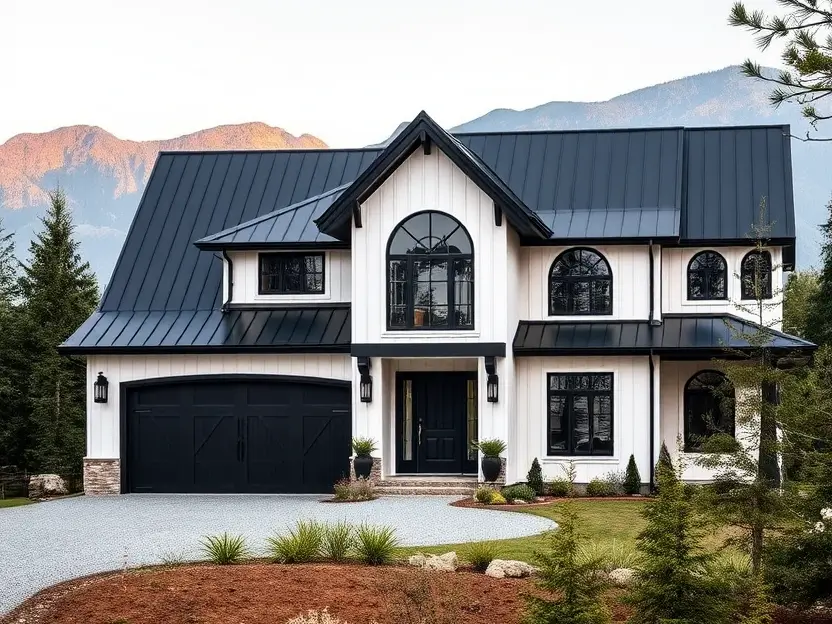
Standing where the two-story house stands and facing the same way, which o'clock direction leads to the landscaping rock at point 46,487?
The landscaping rock is roughly at 3 o'clock from the two-story house.

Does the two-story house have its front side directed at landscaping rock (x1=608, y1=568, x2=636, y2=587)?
yes

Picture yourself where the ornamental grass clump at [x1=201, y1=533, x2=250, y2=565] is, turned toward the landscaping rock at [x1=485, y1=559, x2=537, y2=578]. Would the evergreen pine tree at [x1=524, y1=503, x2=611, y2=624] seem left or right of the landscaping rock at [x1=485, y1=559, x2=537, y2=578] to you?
right

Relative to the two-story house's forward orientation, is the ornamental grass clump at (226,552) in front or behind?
in front

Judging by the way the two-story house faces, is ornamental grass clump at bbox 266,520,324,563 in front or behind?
in front

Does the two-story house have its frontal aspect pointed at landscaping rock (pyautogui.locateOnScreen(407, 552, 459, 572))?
yes

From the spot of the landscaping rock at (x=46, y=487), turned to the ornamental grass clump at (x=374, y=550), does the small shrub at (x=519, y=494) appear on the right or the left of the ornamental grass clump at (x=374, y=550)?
left

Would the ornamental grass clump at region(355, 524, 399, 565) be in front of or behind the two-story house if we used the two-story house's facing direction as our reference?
in front

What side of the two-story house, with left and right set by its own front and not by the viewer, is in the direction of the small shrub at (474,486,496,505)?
front

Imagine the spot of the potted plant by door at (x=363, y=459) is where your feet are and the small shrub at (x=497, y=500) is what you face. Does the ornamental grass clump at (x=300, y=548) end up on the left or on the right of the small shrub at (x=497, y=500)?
right

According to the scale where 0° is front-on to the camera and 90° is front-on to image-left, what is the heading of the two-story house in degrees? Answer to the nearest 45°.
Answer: approximately 0°
